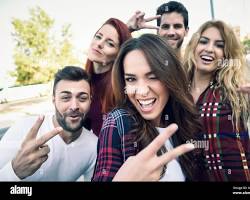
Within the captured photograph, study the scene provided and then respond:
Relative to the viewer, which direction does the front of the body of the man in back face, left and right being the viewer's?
facing the viewer

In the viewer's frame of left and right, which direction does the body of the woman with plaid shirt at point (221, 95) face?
facing the viewer and to the left of the viewer

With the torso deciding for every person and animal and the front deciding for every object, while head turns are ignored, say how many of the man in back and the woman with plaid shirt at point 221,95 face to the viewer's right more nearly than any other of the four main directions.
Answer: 0
